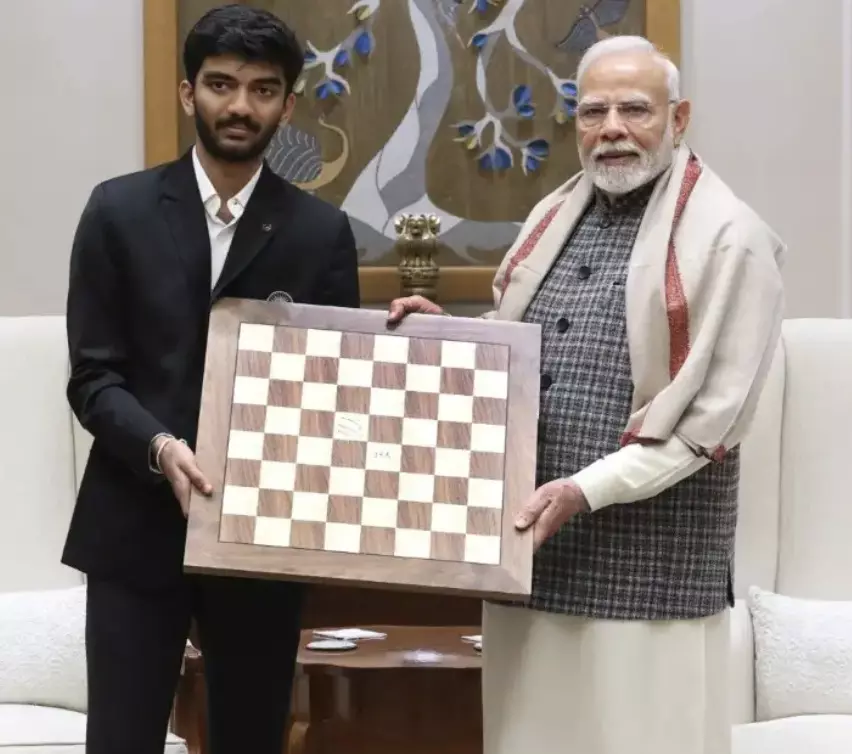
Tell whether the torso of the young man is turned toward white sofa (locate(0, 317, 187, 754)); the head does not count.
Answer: no

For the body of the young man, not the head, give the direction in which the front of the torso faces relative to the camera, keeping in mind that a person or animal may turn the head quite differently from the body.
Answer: toward the camera

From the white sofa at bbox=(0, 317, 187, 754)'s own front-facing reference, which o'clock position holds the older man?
The older man is roughly at 11 o'clock from the white sofa.

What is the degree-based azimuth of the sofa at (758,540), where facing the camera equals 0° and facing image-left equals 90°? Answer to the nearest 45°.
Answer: approximately 0°

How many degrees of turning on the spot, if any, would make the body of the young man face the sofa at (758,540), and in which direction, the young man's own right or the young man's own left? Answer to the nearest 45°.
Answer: approximately 135° to the young man's own left

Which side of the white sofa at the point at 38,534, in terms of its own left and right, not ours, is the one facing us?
front

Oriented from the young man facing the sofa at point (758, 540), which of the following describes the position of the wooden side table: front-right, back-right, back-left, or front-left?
front-left

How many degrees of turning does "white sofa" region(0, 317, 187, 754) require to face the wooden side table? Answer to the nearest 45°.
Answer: approximately 45° to its left

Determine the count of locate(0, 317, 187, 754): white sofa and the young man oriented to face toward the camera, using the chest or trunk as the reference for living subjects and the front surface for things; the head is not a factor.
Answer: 2

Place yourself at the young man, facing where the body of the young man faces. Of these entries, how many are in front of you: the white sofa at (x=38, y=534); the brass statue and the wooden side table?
0

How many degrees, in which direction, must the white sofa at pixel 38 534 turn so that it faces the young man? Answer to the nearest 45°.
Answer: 0° — it already faces them

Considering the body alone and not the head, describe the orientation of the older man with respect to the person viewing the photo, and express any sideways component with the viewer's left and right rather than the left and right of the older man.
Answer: facing the viewer and to the left of the viewer

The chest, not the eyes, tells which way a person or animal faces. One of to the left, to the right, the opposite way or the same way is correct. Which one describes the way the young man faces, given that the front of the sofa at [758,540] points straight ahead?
the same way
